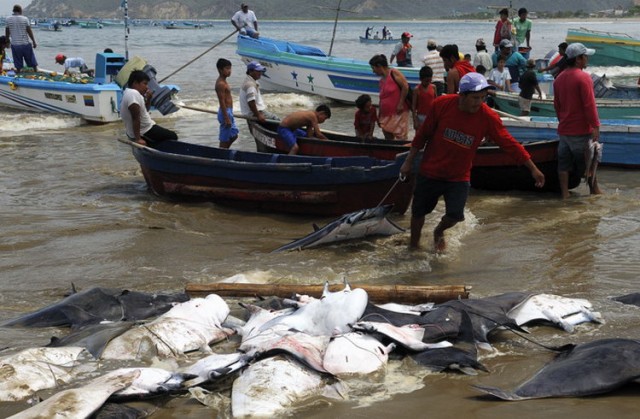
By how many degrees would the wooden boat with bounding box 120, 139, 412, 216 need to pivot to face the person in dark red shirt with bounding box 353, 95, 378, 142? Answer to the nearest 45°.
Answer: approximately 135° to its right

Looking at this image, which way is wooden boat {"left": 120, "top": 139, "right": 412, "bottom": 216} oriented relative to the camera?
to the viewer's left

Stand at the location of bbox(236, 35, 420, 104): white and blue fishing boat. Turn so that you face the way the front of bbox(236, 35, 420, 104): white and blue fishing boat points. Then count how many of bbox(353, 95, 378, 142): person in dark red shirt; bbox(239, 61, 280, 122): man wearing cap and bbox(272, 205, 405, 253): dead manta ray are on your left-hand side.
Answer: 3

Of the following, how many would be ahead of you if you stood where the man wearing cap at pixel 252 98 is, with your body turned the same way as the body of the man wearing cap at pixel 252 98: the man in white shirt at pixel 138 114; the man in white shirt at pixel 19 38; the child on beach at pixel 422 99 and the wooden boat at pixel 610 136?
2

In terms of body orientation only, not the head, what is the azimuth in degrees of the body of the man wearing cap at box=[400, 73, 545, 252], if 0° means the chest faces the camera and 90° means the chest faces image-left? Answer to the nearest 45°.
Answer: approximately 0°

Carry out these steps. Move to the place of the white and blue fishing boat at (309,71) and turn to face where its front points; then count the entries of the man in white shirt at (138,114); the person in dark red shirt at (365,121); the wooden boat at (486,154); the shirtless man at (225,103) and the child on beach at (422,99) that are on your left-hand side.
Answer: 5

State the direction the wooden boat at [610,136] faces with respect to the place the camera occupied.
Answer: facing to the left of the viewer
